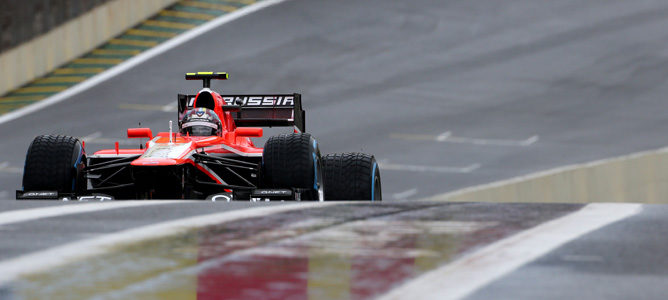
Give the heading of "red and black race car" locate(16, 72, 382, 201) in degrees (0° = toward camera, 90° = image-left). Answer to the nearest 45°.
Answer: approximately 0°
